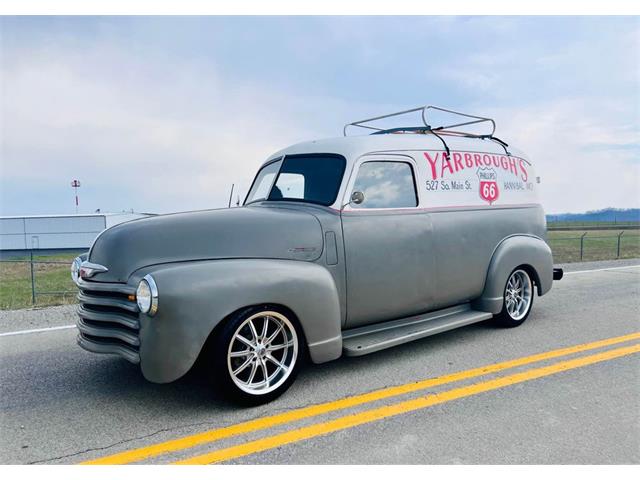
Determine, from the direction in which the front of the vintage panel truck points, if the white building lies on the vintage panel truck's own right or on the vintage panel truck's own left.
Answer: on the vintage panel truck's own right

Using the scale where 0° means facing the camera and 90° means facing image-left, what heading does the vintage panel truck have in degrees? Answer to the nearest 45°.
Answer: approximately 45°
